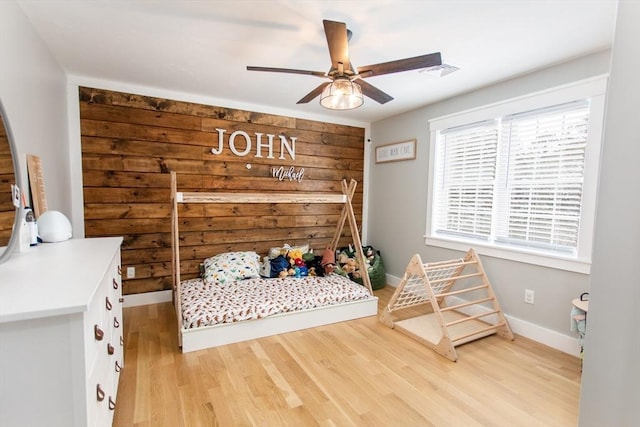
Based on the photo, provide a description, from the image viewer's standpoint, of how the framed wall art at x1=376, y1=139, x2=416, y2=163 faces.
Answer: facing the viewer and to the left of the viewer

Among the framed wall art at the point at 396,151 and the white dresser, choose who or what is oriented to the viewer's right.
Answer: the white dresser

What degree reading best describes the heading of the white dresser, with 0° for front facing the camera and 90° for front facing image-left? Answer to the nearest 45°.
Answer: approximately 270°

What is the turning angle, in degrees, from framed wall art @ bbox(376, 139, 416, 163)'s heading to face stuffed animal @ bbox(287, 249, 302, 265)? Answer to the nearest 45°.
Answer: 0° — it already faces it

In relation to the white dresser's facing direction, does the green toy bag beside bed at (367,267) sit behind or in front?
in front

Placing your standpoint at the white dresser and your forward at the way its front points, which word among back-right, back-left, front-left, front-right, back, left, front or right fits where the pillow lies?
front-left

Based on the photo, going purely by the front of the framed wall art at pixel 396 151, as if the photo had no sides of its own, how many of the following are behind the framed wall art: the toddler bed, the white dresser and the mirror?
0

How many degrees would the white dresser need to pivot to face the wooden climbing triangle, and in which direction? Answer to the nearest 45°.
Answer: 0° — it already faces it

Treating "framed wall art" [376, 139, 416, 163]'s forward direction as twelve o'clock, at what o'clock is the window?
The window is roughly at 9 o'clock from the framed wall art.

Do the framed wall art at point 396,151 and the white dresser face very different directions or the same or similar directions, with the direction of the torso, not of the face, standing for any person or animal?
very different directions

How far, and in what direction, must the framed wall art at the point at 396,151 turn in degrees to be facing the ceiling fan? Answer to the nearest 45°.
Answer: approximately 45° to its left

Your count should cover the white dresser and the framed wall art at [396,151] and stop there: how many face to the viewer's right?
1

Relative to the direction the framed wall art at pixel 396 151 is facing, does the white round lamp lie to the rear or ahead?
ahead

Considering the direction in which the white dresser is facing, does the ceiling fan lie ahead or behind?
ahead
